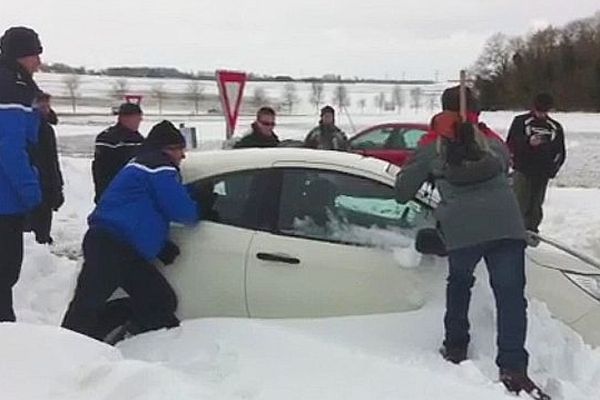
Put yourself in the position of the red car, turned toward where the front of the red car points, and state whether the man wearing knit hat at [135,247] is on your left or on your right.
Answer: on your left

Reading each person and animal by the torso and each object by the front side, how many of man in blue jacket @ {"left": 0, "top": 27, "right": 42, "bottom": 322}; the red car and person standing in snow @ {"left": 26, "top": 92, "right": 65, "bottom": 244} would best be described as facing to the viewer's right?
2

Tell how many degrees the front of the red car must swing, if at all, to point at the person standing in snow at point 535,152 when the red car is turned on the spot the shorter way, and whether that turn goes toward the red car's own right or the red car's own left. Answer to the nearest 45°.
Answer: approximately 90° to the red car's own left

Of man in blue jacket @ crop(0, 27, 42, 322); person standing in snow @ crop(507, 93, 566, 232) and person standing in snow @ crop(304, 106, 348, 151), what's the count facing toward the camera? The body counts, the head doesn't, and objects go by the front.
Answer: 2

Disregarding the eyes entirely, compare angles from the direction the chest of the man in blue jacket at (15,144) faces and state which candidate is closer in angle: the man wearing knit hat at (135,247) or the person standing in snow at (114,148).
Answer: the man wearing knit hat

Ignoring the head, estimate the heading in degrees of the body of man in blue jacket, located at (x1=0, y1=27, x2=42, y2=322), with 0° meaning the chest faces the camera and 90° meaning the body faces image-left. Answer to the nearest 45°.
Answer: approximately 270°

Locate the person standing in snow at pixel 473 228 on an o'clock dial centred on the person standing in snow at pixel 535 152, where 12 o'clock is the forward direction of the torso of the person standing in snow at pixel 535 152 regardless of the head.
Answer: the person standing in snow at pixel 473 228 is roughly at 12 o'clock from the person standing in snow at pixel 535 152.

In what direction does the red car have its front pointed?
to the viewer's left

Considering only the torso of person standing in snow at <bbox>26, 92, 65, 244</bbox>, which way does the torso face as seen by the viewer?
to the viewer's right

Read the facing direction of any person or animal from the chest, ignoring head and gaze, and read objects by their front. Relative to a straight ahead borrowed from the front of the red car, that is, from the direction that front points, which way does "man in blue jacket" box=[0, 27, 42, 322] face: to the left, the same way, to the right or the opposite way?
the opposite way
